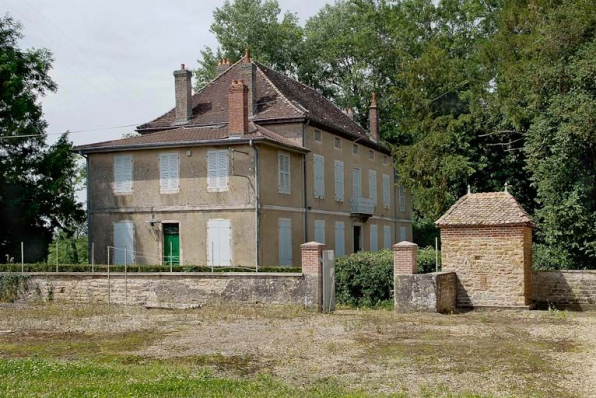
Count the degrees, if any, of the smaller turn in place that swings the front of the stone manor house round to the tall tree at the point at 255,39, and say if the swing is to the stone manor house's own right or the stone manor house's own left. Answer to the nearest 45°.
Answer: approximately 135° to the stone manor house's own left

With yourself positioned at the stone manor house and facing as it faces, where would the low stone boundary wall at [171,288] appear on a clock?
The low stone boundary wall is roughly at 2 o'clock from the stone manor house.

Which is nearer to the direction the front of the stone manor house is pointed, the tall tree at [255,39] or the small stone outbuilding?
the small stone outbuilding

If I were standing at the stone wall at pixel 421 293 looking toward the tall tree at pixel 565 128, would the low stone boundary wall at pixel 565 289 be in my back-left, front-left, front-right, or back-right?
front-right

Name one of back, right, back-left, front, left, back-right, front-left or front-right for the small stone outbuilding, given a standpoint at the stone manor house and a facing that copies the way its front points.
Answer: front

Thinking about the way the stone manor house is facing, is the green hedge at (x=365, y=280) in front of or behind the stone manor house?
in front

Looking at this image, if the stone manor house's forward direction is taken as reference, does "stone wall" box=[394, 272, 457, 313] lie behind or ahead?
ahead

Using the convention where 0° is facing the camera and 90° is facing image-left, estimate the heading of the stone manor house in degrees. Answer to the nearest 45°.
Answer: approximately 315°

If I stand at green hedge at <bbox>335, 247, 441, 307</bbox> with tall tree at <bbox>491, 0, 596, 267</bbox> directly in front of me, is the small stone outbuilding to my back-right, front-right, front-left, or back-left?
front-right

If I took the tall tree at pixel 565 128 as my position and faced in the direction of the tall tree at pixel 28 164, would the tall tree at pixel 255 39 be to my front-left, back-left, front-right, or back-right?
front-right

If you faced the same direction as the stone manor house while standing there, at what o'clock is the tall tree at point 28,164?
The tall tree is roughly at 5 o'clock from the stone manor house.

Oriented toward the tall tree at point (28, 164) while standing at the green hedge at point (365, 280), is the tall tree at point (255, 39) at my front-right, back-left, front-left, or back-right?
front-right
